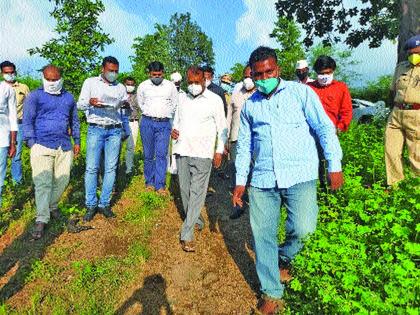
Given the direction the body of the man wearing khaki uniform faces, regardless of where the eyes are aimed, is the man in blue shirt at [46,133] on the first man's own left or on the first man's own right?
on the first man's own right

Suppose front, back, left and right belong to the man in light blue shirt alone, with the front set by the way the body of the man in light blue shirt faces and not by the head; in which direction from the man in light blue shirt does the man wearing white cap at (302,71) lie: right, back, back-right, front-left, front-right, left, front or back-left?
back

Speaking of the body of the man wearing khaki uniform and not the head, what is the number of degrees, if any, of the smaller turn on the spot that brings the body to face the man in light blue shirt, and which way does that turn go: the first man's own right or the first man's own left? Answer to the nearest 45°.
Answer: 0° — they already face them

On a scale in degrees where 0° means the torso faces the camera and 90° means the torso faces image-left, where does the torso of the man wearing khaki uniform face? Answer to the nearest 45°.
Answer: approximately 0°

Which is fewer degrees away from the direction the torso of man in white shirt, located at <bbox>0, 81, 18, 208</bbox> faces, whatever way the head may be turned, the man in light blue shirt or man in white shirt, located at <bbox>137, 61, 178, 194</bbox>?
the man in light blue shirt

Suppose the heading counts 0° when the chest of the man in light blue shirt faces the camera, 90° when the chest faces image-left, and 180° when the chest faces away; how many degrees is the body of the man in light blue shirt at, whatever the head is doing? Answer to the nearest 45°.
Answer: approximately 0°
